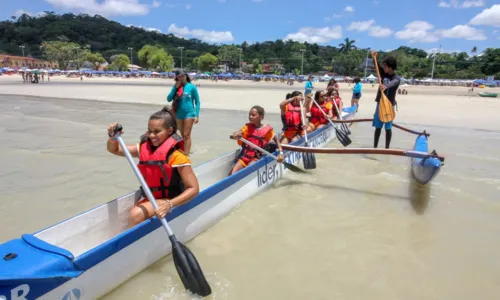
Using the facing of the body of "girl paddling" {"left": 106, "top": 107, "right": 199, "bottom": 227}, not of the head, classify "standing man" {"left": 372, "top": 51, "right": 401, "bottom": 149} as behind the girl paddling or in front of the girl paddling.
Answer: behind

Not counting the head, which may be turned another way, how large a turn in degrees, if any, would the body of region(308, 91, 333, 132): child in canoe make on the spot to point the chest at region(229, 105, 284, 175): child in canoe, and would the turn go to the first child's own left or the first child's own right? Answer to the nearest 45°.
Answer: approximately 45° to the first child's own left

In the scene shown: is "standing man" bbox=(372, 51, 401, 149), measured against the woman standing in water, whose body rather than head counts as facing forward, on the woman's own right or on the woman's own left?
on the woman's own left

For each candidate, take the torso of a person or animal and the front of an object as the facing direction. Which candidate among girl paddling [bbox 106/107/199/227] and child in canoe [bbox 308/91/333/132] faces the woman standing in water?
the child in canoe

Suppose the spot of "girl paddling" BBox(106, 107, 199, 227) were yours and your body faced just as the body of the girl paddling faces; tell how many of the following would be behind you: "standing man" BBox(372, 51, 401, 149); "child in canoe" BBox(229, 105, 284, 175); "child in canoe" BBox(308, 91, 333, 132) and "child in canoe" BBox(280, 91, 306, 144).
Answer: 4

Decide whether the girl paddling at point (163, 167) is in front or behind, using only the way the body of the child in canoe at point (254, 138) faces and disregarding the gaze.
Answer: in front

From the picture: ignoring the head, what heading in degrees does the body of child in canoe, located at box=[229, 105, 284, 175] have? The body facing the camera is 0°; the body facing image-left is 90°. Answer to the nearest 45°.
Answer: approximately 45°

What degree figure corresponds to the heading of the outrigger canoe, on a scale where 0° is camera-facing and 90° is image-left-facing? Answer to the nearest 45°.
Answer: approximately 45°

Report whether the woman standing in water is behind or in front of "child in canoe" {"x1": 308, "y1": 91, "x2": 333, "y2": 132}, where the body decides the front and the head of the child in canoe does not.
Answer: in front
